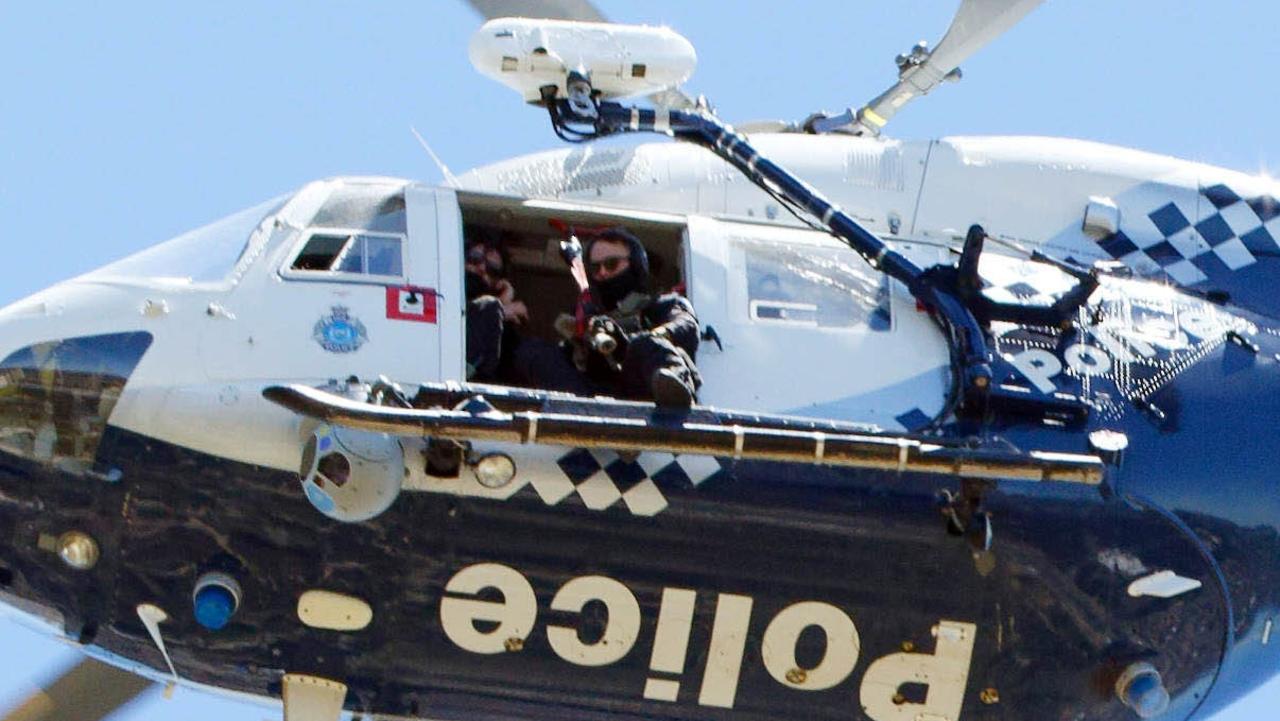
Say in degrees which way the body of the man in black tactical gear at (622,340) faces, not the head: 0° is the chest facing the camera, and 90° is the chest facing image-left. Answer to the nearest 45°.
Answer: approximately 45°

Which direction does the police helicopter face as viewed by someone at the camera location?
facing to the left of the viewer

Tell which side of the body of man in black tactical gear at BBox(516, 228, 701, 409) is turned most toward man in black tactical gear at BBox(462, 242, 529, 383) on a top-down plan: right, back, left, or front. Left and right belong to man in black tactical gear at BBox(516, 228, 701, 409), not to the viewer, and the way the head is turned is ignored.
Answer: right
